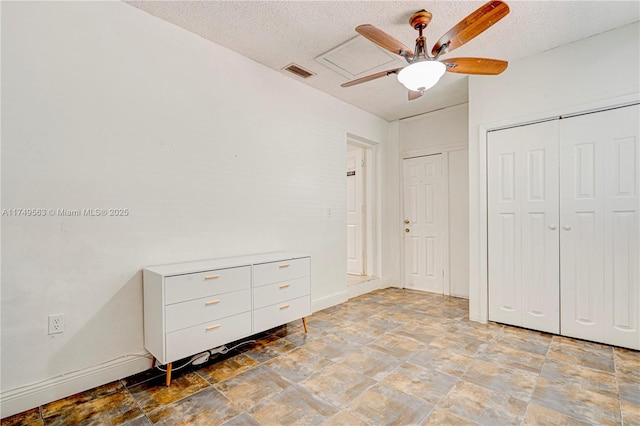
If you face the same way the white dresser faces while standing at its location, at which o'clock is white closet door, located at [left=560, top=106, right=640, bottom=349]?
The white closet door is roughly at 11 o'clock from the white dresser.

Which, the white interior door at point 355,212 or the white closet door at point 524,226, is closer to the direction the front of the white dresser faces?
the white closet door

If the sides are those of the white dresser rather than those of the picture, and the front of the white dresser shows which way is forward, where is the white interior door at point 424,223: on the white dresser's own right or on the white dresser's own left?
on the white dresser's own left

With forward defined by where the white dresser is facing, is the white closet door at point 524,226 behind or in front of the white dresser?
in front

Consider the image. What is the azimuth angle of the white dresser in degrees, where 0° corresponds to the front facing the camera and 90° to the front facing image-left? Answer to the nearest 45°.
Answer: approximately 315°

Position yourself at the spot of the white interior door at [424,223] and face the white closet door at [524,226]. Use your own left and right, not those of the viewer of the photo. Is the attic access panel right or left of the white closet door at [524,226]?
right

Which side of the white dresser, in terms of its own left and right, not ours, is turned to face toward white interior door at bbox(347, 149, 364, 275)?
left
